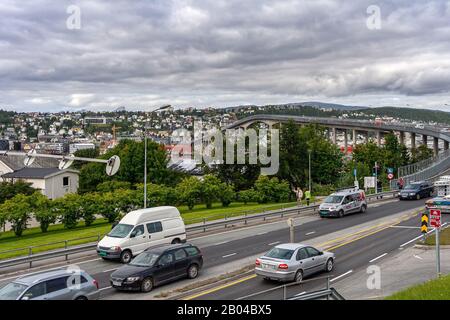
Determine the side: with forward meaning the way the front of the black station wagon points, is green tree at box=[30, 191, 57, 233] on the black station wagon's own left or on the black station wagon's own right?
on the black station wagon's own right

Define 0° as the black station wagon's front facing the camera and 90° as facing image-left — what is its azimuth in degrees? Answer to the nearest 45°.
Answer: approximately 45°

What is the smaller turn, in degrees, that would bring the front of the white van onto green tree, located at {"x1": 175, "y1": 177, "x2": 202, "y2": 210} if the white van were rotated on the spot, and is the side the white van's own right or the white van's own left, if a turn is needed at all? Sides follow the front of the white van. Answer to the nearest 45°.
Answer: approximately 135° to the white van's own right

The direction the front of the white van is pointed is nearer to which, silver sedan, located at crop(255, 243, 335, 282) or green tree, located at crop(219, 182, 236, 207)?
the silver sedan

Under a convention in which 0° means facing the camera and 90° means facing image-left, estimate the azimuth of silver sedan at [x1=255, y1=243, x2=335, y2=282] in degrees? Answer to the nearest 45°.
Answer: approximately 225°

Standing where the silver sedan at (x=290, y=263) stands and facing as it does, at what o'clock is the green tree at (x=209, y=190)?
The green tree is roughly at 10 o'clock from the silver sedan.

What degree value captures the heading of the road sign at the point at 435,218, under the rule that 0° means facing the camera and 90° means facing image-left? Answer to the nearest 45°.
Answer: approximately 0°

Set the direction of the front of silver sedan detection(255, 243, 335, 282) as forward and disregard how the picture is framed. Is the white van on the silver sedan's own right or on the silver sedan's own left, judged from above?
on the silver sedan's own left
